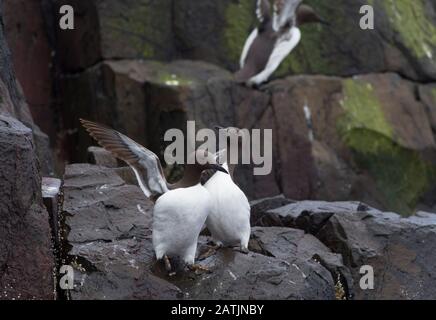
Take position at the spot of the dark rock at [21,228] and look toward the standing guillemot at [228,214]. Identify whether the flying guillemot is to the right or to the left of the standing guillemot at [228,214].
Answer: left

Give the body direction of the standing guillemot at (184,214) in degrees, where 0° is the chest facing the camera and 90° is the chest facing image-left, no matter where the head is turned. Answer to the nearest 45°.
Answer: approximately 315°

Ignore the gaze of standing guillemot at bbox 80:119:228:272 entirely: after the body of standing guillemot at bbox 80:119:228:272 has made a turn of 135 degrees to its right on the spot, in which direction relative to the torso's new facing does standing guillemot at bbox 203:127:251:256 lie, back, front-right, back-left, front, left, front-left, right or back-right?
back-right

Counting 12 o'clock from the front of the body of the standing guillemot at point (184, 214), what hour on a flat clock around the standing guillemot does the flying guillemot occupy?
The flying guillemot is roughly at 8 o'clock from the standing guillemot.

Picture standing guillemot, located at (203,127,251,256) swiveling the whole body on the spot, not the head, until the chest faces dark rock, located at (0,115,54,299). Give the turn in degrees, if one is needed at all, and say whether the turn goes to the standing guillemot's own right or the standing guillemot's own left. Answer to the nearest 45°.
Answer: approximately 45° to the standing guillemot's own right

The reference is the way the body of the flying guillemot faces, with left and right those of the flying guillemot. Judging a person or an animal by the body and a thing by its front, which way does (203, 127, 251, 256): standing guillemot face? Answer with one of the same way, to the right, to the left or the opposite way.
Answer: the opposite way

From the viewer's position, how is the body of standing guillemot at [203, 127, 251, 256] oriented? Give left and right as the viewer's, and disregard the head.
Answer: facing the viewer and to the left of the viewer

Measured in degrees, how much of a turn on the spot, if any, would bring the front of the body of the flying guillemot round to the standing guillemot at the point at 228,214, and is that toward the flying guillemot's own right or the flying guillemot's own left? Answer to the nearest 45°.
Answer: approximately 135° to the flying guillemot's own right

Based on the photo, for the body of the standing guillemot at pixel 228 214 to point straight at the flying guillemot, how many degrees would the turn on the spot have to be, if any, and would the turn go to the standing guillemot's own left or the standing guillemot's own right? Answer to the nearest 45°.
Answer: approximately 135° to the standing guillemot's own right

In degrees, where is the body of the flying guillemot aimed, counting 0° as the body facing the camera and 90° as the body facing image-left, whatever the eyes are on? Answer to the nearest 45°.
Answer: approximately 225°
